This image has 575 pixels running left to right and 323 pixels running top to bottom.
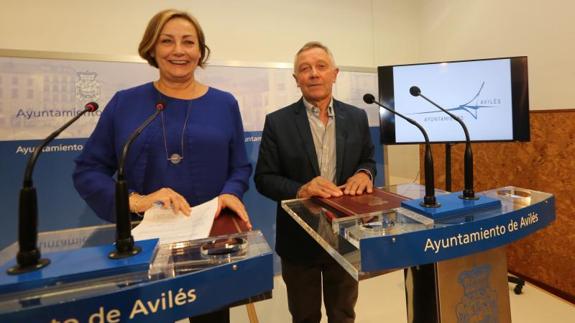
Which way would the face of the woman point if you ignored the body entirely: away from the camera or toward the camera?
toward the camera

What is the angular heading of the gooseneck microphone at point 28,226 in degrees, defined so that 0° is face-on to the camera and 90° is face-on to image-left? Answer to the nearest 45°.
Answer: approximately 225°

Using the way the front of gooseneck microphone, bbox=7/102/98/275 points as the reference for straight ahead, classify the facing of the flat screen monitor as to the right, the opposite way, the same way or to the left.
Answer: the opposite way

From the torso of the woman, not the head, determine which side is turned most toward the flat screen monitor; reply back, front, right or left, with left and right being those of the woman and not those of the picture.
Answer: left

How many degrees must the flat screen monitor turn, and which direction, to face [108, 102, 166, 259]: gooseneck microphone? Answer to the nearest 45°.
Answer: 0° — it already faces it

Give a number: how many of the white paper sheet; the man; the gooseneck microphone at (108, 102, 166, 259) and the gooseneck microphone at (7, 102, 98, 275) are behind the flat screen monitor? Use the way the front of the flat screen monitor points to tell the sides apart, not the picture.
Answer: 0

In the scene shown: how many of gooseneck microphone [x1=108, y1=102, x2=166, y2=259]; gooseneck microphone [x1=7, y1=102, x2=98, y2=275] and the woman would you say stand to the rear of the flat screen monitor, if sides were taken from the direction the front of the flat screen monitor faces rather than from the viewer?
0

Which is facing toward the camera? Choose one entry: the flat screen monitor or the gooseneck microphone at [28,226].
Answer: the flat screen monitor

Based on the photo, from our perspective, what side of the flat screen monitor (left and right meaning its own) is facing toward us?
front

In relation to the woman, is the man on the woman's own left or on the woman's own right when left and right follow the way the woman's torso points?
on the woman's own left

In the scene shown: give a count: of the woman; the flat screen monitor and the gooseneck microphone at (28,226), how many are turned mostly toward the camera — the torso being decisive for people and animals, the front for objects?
2

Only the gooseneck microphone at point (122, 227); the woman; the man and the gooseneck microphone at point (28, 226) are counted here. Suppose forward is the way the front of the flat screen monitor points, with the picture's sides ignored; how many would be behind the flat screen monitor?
0

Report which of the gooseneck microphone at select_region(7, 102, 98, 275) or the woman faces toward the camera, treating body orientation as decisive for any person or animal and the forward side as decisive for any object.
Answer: the woman

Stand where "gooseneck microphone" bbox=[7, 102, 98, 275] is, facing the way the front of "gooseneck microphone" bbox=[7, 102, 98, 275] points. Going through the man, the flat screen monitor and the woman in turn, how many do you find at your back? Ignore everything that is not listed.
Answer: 0
